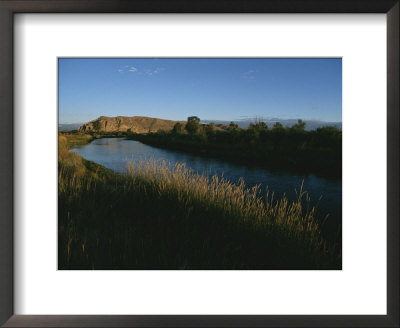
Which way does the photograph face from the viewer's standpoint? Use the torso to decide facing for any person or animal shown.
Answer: toward the camera
